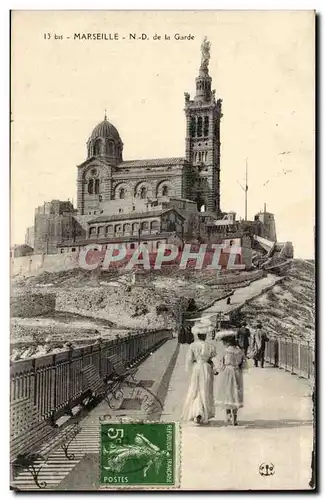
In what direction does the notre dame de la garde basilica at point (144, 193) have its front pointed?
to the viewer's right
